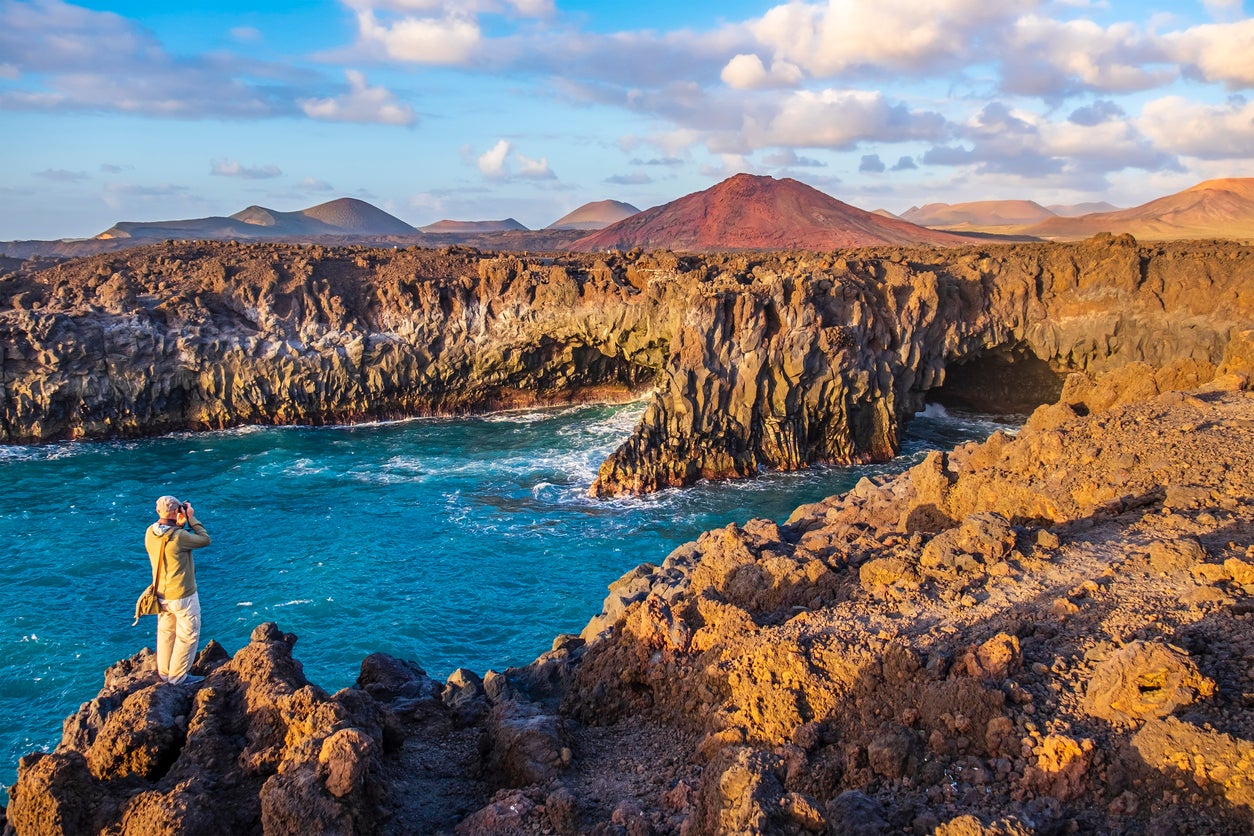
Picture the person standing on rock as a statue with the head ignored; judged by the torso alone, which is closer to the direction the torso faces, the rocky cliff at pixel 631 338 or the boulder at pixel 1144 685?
the rocky cliff

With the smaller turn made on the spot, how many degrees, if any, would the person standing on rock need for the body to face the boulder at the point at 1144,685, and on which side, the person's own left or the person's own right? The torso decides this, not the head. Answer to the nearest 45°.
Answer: approximately 90° to the person's own right

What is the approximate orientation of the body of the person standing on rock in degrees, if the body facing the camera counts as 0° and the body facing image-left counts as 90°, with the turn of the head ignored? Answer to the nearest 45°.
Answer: approximately 225°

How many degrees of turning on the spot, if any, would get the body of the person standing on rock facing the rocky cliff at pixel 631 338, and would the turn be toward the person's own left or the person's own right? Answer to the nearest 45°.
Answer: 0° — they already face it
